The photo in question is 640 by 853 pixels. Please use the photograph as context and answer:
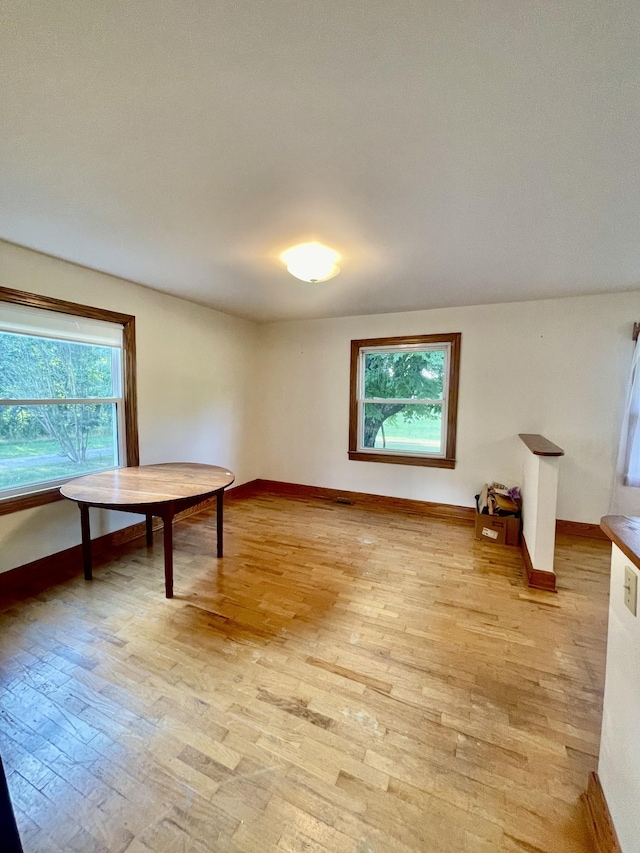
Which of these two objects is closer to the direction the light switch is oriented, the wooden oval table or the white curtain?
the wooden oval table

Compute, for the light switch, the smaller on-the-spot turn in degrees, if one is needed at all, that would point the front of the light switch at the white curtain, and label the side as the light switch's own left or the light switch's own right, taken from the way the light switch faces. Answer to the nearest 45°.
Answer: approximately 135° to the light switch's own right

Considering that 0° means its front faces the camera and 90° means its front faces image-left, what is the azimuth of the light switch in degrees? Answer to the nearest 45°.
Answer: approximately 45°

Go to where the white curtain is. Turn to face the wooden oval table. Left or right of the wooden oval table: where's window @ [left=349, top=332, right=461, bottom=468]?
right

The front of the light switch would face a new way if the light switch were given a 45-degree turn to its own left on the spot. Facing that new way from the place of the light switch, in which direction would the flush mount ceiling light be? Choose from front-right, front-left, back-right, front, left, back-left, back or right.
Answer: right

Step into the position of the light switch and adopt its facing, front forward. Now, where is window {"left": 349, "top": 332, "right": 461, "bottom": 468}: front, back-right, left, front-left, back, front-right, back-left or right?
right

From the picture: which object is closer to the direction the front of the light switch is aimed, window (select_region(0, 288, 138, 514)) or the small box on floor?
the window

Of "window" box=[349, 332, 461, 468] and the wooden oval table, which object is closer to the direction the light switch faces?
the wooden oval table

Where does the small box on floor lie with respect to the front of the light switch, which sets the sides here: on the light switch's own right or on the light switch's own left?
on the light switch's own right

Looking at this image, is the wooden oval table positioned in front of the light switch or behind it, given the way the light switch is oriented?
in front
